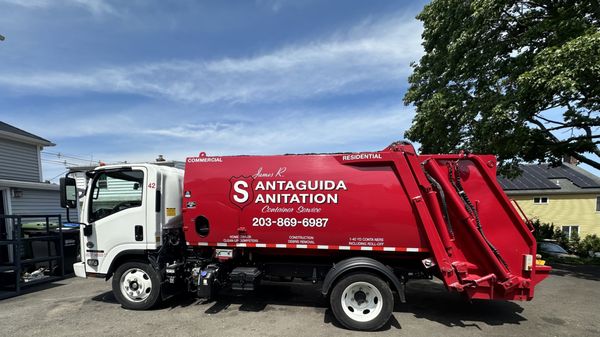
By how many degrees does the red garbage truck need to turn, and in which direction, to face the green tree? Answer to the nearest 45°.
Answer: approximately 135° to its right

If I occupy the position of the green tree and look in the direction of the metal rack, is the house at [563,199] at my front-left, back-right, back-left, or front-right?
back-right

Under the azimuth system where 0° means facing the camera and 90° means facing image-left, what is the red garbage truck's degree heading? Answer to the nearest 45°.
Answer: approximately 90°

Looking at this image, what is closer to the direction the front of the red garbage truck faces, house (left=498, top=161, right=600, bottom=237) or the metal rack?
the metal rack

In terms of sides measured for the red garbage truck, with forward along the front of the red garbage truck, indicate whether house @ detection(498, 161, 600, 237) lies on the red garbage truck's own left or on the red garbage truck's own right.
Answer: on the red garbage truck's own right

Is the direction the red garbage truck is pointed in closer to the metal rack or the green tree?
the metal rack

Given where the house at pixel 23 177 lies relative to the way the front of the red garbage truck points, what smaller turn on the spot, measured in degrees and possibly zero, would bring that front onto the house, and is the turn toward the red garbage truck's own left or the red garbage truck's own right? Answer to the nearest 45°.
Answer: approximately 45° to the red garbage truck's own right

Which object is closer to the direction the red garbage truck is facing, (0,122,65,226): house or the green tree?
the house
